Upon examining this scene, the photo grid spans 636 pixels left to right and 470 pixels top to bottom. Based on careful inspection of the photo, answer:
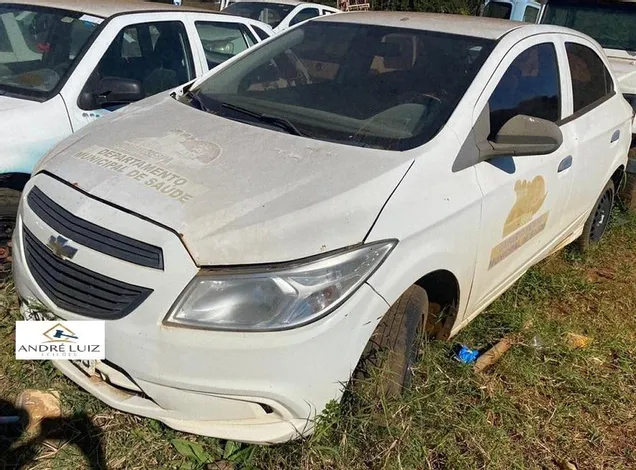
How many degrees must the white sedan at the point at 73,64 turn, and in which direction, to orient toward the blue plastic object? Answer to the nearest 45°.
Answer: approximately 90° to its left

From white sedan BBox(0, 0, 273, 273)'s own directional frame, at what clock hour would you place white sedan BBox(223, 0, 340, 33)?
white sedan BBox(223, 0, 340, 33) is roughly at 5 o'clock from white sedan BBox(0, 0, 273, 273).

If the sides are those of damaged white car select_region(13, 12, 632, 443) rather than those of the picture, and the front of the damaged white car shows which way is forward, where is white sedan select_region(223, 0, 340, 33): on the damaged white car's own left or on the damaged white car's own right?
on the damaged white car's own right

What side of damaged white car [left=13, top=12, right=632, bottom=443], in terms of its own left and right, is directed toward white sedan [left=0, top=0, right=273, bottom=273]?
right

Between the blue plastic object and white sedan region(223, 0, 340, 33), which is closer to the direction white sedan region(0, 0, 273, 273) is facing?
the blue plastic object

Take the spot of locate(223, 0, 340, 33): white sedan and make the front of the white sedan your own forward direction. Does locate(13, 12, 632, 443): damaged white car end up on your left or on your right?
on your left

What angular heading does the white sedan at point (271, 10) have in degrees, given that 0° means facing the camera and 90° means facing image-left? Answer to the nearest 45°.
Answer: approximately 45°

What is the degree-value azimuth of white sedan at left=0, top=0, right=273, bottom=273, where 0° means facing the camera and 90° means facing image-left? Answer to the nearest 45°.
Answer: approximately 45°

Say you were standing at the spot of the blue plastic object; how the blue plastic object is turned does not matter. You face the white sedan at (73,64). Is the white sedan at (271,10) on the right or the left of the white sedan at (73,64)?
right
